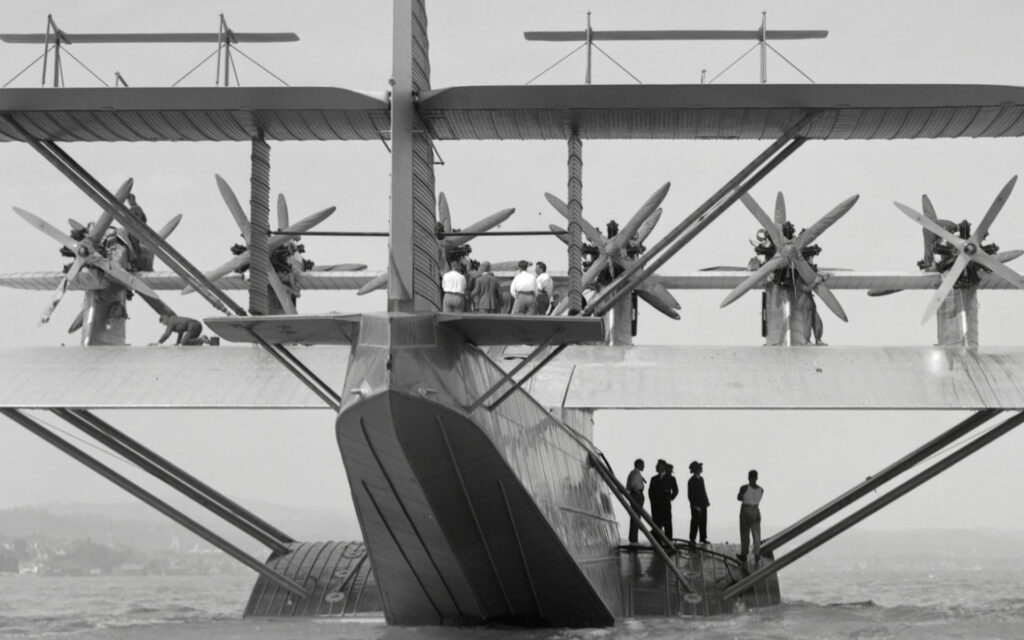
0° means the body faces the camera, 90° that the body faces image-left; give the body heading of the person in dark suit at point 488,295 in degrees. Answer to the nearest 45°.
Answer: approximately 180°

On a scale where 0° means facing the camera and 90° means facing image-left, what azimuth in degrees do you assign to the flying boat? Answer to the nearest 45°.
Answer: approximately 180°
